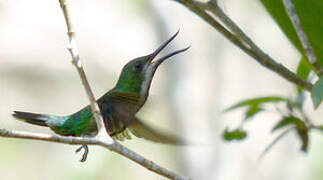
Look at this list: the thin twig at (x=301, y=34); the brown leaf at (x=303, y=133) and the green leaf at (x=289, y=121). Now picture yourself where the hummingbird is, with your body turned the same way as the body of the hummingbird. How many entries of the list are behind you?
0

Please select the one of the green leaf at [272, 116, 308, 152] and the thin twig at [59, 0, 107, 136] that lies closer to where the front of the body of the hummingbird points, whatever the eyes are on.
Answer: the green leaf

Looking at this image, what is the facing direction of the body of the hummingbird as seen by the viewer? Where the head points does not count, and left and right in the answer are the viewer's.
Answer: facing to the right of the viewer

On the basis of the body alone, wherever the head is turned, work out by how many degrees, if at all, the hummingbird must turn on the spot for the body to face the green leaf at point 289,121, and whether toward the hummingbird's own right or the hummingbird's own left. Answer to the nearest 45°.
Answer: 0° — it already faces it

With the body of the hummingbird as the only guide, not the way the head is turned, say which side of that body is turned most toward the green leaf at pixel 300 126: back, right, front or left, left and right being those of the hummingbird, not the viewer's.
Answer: front

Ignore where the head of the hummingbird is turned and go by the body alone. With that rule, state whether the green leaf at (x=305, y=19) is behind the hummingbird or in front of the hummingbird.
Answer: in front

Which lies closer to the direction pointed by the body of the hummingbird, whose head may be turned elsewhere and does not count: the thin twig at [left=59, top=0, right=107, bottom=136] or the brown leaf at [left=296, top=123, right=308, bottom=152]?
the brown leaf

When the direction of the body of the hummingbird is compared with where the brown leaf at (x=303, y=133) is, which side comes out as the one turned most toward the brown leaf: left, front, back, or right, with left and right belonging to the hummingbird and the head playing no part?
front
